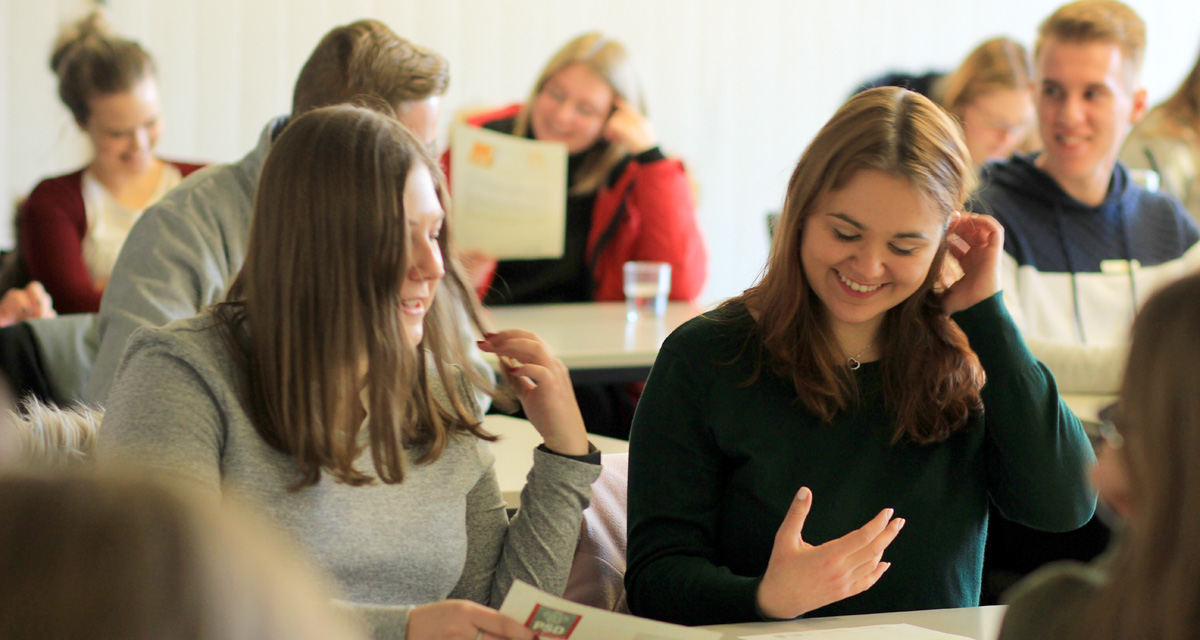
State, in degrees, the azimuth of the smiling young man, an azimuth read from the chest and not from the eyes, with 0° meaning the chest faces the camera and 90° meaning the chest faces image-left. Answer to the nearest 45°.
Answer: approximately 0°

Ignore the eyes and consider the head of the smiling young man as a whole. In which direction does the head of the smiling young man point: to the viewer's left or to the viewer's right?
to the viewer's left

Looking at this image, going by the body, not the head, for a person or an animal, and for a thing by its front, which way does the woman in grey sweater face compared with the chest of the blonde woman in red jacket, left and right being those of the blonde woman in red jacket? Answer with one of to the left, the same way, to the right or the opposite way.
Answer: to the left

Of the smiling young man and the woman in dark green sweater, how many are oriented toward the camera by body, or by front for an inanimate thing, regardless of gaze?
2

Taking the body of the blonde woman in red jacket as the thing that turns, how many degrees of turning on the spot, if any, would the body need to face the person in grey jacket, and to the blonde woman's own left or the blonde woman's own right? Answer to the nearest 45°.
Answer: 0° — they already face them

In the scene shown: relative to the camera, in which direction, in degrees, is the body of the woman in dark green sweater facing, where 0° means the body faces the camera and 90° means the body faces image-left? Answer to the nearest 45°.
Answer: approximately 0°

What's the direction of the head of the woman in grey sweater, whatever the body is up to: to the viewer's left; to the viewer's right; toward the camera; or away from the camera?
to the viewer's right

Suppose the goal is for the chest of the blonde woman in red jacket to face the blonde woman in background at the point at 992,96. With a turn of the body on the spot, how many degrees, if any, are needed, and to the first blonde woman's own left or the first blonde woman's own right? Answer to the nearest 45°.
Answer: approximately 135° to the first blonde woman's own left
